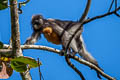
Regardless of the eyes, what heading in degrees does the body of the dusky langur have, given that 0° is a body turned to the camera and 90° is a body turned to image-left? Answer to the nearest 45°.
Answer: approximately 90°
